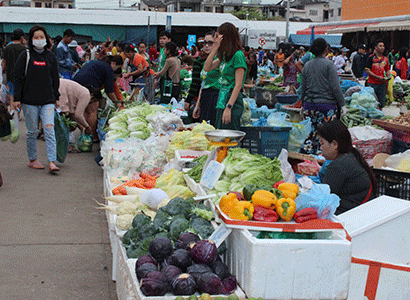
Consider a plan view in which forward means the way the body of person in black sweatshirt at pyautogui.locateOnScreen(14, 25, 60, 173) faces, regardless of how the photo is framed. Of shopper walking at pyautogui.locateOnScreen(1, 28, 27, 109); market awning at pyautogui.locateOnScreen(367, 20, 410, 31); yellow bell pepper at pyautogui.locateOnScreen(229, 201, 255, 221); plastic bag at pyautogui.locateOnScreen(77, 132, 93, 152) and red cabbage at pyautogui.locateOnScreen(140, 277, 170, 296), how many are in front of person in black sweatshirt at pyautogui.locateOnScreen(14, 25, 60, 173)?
2

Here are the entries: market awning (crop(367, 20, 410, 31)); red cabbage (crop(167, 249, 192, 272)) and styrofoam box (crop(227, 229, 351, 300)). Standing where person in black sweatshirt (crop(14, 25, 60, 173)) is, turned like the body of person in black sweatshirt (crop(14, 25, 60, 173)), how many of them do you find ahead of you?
2

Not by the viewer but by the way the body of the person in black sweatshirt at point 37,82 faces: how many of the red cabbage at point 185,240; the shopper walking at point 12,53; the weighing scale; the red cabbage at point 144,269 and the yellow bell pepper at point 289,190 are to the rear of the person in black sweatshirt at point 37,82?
1

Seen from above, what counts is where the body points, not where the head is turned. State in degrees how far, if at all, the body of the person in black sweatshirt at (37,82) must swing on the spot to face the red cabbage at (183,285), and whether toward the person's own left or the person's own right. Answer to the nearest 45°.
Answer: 0° — they already face it

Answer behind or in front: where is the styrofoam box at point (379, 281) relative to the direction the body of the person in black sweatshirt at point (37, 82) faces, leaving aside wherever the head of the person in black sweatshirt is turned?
in front

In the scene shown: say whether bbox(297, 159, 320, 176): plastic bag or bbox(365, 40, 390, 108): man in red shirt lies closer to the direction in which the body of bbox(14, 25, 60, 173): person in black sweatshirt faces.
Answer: the plastic bag

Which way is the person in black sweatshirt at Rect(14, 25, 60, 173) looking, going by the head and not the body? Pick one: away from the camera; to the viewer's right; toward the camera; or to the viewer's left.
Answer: toward the camera

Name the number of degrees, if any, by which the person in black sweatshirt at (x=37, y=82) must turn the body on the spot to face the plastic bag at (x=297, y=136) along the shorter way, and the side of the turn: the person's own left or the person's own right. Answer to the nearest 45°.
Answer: approximately 45° to the person's own left

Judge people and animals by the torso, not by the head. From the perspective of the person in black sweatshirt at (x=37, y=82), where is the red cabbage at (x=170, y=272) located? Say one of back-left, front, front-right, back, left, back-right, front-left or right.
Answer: front

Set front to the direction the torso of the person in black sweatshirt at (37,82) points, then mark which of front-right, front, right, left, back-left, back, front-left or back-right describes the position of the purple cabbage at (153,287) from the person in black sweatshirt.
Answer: front

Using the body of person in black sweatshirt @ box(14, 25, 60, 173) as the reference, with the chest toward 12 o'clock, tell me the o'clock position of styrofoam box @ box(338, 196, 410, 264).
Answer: The styrofoam box is roughly at 11 o'clock from the person in black sweatshirt.

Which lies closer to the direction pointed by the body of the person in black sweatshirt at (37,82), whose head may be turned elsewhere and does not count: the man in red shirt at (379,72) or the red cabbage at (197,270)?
the red cabbage

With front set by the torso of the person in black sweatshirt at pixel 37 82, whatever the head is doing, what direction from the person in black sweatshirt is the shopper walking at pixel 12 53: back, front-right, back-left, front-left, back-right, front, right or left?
back

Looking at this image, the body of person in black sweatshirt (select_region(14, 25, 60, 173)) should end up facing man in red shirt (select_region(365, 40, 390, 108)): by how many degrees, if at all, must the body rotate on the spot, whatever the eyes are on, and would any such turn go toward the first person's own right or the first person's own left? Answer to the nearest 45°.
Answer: approximately 90° to the first person's own left

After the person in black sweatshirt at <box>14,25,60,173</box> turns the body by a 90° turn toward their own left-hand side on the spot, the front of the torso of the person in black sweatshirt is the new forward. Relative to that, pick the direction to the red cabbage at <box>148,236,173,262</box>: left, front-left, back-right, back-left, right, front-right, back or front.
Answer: right

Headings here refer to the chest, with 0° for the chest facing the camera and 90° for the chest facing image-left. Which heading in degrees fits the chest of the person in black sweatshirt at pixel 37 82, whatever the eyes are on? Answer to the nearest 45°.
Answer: approximately 0°

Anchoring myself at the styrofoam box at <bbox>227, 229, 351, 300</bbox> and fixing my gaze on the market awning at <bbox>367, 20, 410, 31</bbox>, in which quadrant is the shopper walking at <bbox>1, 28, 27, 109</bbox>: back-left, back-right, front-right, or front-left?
front-left

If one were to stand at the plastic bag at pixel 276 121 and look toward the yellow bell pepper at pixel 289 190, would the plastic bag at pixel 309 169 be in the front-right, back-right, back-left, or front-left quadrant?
front-left

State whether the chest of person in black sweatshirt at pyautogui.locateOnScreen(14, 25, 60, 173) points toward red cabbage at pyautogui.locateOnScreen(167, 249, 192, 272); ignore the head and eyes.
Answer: yes
